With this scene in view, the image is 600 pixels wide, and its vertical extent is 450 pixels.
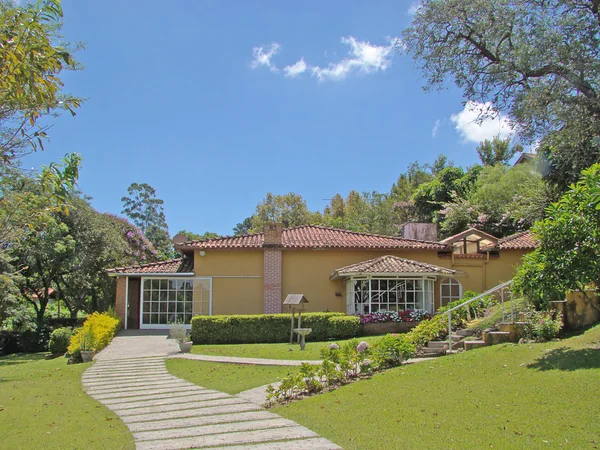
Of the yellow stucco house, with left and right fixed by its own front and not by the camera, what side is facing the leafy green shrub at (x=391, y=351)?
front

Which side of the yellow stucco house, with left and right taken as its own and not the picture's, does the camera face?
front

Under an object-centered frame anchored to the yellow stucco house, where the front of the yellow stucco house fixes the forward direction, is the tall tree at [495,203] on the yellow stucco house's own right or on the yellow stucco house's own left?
on the yellow stucco house's own left

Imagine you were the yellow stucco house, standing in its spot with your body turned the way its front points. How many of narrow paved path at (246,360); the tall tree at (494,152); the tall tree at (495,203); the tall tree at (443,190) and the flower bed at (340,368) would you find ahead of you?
2

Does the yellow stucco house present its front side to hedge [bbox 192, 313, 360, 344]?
yes

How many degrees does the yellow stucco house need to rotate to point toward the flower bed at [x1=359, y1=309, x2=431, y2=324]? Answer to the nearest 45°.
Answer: approximately 45° to its left

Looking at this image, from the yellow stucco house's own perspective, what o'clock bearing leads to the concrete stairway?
The concrete stairway is roughly at 11 o'clock from the yellow stucco house.

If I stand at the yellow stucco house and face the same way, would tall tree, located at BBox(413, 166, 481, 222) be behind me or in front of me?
behind

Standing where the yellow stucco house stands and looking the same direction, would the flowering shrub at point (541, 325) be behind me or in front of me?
in front

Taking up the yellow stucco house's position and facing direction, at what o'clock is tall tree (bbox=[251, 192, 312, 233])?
The tall tree is roughly at 6 o'clock from the yellow stucco house.
